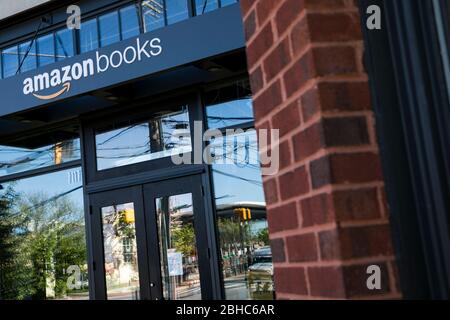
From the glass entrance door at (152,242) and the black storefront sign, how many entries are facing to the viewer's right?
0

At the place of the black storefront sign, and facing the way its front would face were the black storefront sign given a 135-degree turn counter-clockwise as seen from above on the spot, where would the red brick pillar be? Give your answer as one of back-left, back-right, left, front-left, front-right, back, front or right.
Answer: right

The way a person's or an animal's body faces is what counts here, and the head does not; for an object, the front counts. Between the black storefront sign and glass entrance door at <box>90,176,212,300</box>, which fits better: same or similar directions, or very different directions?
same or similar directions

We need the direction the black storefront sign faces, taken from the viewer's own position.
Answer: facing the viewer and to the left of the viewer

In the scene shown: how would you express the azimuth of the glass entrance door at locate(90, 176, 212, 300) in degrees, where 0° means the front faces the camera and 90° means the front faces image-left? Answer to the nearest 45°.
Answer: approximately 45°
